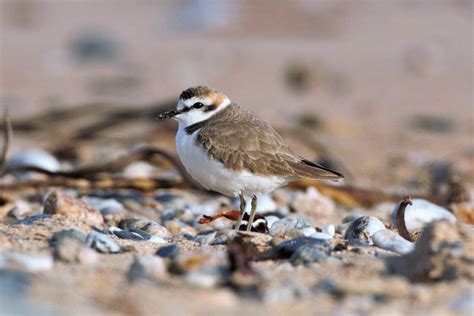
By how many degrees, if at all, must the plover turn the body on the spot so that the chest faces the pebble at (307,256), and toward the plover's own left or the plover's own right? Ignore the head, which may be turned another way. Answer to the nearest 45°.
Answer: approximately 90° to the plover's own left

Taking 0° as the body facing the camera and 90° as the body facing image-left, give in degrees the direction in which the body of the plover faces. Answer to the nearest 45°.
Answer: approximately 90°

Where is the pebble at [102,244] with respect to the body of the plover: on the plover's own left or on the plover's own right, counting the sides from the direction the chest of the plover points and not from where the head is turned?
on the plover's own left

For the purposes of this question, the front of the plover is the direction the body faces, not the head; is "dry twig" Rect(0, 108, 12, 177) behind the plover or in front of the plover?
in front

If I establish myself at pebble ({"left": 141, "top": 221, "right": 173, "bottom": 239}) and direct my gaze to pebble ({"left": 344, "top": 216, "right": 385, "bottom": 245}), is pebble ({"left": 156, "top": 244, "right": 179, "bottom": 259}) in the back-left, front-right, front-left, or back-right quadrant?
front-right

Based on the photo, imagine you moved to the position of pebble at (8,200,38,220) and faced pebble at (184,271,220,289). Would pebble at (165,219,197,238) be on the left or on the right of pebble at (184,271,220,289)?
left

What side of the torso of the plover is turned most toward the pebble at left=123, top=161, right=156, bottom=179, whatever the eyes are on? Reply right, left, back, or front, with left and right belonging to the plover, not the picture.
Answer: right

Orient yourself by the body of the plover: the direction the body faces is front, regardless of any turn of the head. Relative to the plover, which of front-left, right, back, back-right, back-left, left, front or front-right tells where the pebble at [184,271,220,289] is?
left

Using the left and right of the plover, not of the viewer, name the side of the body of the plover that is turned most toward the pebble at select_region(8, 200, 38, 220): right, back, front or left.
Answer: front

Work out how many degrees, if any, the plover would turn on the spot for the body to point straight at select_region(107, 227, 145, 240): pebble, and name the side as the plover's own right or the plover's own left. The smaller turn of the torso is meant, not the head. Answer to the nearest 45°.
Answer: approximately 45° to the plover's own left

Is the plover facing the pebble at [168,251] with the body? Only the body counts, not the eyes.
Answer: no

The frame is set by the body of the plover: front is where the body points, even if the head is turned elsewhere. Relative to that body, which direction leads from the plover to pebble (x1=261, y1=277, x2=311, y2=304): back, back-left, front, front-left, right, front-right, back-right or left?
left

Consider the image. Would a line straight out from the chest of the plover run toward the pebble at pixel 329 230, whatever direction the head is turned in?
no
